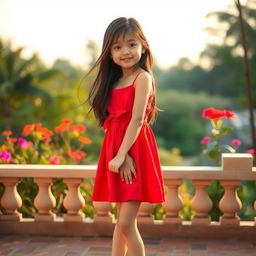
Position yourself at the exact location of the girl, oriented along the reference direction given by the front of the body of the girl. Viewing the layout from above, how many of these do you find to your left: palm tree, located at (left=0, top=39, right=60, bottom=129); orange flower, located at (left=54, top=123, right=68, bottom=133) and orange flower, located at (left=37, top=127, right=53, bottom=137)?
0

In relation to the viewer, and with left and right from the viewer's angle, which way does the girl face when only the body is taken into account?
facing the viewer and to the left of the viewer

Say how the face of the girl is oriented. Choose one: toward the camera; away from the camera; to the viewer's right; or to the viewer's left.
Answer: toward the camera

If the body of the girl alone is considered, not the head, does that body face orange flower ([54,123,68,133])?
no

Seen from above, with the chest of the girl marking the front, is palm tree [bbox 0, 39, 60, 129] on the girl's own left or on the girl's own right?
on the girl's own right

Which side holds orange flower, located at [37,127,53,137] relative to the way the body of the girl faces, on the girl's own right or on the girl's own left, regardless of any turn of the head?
on the girl's own right
